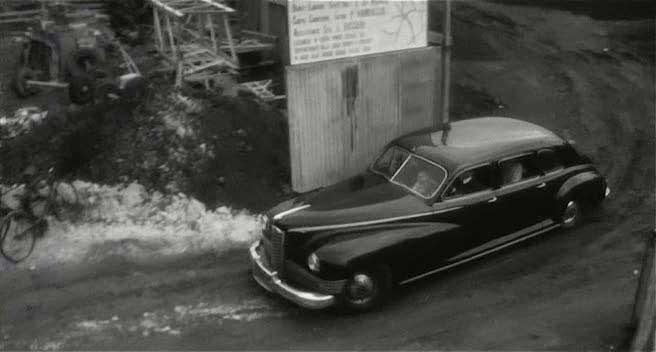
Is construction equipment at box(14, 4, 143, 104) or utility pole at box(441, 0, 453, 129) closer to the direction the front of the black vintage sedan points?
the construction equipment

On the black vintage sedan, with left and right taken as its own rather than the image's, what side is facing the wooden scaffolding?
right

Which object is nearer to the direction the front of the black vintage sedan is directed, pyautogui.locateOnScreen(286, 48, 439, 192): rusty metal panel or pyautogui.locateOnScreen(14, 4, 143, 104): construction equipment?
the construction equipment

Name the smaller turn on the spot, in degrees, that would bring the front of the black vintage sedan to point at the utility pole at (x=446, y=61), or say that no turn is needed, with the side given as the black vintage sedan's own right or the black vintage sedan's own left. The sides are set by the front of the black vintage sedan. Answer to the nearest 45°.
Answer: approximately 135° to the black vintage sedan's own right

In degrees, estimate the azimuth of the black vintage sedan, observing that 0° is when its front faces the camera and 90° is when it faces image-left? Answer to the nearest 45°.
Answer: approximately 45°
